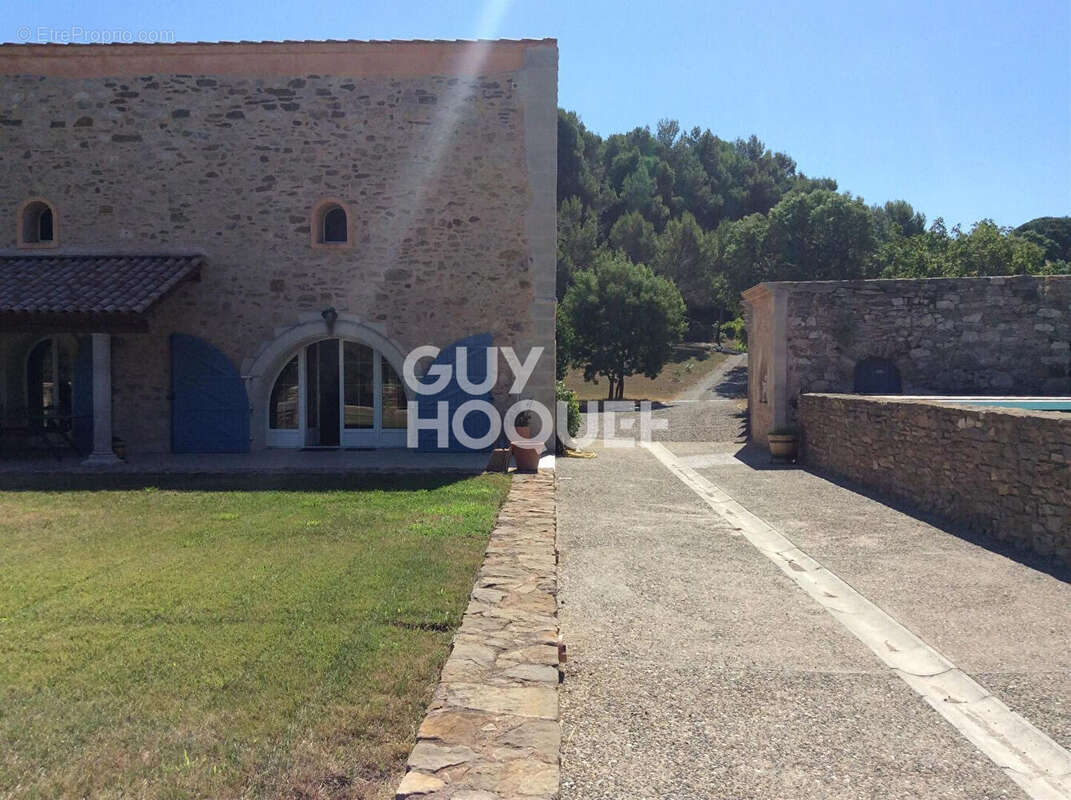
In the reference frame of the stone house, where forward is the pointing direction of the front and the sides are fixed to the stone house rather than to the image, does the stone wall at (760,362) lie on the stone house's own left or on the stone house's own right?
on the stone house's own left

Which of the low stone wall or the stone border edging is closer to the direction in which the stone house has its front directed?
the stone border edging

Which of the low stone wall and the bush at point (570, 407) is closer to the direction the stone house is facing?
the low stone wall

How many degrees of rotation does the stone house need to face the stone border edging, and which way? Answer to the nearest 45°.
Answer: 0° — it already faces it

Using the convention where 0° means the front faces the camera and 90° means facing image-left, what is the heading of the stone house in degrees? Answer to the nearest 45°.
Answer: approximately 0°

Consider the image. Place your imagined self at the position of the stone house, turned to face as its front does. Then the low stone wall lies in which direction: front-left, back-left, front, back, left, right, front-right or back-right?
front-left

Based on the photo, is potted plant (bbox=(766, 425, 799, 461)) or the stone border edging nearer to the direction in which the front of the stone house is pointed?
the stone border edging

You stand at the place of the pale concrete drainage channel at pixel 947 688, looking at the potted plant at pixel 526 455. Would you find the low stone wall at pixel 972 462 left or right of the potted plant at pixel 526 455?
right

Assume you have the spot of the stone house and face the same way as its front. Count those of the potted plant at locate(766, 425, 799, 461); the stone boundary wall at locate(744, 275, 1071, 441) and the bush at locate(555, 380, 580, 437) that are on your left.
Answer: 3

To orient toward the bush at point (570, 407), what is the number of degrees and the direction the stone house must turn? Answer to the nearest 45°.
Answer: approximately 90° to its left

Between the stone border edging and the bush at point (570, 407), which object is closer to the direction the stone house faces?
the stone border edging
